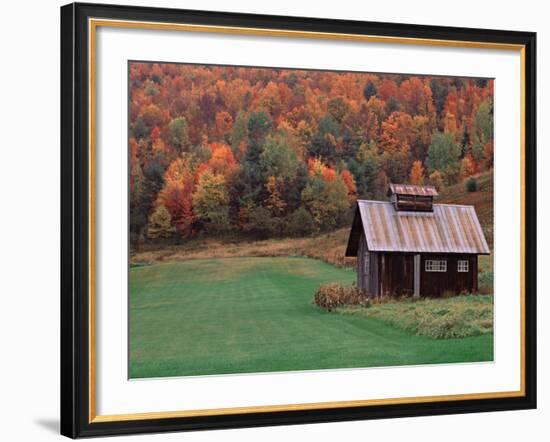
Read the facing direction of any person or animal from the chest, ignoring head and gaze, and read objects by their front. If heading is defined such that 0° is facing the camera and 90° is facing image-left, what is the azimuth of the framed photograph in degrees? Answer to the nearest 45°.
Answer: approximately 315°
